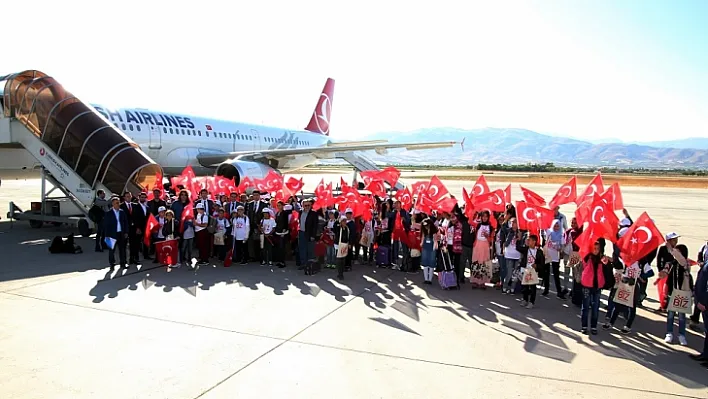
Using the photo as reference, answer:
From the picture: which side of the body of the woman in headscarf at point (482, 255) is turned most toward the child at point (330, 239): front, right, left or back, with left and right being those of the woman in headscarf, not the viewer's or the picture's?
right

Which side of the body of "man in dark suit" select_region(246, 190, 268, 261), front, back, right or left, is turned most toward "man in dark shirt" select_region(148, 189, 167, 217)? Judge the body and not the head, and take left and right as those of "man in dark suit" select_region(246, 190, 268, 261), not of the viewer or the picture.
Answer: right

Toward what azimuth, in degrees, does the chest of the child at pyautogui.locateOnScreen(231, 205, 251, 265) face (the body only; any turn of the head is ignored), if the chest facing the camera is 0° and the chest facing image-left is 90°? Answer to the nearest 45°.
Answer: approximately 0°

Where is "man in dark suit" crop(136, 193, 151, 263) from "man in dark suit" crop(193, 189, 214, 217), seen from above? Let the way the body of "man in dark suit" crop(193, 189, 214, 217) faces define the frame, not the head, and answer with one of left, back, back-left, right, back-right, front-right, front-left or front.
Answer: right

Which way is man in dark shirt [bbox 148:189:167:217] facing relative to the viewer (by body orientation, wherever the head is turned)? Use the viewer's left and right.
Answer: facing the viewer

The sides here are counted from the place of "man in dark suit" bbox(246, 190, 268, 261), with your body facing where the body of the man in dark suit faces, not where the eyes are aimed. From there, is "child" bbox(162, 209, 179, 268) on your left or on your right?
on your right

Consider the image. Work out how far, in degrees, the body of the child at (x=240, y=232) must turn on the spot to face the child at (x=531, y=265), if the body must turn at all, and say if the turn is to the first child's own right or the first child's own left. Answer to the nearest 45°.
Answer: approximately 45° to the first child's own left

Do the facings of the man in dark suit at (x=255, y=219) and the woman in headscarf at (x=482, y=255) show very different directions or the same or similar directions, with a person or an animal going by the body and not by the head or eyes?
same or similar directions

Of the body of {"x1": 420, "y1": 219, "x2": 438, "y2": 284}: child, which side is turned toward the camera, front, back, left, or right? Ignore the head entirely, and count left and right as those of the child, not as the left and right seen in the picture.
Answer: front

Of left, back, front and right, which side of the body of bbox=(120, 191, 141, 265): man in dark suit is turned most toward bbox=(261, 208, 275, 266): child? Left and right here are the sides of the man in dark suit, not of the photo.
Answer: left

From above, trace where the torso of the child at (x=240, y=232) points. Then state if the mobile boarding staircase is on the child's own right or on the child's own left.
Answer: on the child's own right

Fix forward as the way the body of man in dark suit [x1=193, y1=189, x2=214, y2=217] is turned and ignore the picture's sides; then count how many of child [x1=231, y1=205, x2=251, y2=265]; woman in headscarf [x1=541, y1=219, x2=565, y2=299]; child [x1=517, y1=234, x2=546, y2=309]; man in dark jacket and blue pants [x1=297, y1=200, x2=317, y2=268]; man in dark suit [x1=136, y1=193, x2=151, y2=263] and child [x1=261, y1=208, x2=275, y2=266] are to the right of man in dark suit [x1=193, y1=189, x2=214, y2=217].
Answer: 1
